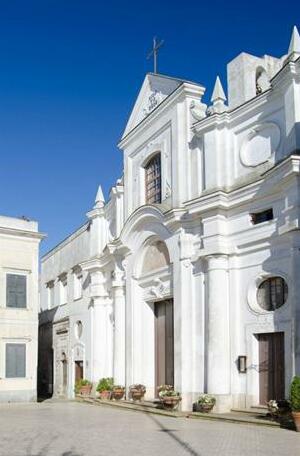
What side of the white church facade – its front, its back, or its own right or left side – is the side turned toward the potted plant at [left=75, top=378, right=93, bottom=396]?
right

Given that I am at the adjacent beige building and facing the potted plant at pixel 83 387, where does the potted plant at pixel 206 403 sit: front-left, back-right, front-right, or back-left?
front-right

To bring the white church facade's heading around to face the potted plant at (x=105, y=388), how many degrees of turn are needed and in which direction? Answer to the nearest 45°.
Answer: approximately 90° to its right

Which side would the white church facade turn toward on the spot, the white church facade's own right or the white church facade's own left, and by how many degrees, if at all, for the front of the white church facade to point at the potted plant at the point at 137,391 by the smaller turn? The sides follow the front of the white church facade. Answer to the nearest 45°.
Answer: approximately 90° to the white church facade's own right

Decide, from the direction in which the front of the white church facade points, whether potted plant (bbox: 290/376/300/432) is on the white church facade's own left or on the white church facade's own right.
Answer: on the white church facade's own left

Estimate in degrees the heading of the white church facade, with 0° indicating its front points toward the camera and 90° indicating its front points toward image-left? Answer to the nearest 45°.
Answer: approximately 45°

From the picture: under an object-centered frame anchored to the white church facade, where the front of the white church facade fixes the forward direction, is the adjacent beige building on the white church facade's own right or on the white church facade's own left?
on the white church facade's own right

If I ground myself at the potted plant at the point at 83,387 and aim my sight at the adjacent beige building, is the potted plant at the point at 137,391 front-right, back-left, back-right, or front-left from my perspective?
back-left
